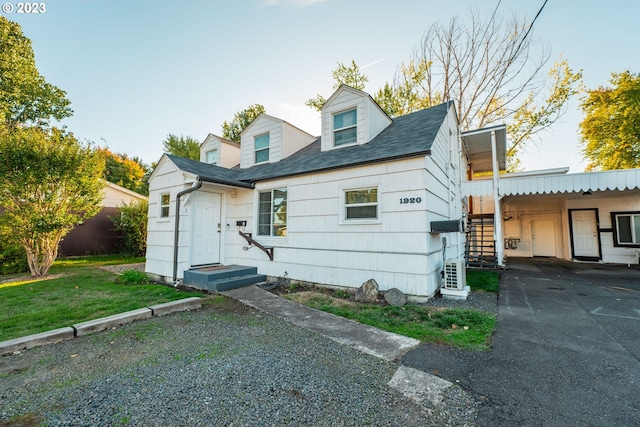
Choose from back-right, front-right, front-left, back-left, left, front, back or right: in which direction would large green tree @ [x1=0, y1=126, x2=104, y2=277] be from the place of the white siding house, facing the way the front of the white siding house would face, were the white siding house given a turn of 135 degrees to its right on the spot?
left

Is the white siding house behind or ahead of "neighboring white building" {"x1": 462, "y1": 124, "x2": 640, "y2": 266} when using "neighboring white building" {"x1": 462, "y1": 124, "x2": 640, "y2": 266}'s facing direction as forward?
ahead

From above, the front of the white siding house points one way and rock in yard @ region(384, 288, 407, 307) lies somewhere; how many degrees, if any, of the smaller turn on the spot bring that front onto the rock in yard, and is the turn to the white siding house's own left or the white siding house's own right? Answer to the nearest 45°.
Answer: approximately 90° to the white siding house's own left

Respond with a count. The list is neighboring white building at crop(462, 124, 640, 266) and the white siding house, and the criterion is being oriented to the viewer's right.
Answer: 0

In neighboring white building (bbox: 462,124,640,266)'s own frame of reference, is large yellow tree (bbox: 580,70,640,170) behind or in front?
behind

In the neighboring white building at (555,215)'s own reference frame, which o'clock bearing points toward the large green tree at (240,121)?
The large green tree is roughly at 3 o'clock from the neighboring white building.

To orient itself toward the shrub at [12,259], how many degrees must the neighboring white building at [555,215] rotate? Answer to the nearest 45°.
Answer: approximately 45° to its right

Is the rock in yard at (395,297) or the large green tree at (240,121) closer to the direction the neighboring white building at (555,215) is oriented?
the rock in yard

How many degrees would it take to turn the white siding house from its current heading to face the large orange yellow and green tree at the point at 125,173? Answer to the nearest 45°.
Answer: approximately 90° to its right

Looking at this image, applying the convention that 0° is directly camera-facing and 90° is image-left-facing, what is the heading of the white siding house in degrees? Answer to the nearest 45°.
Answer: approximately 45°

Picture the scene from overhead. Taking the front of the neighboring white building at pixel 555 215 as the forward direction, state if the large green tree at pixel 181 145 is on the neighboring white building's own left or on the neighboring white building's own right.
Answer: on the neighboring white building's own right

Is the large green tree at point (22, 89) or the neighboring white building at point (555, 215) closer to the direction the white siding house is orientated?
the large green tree
